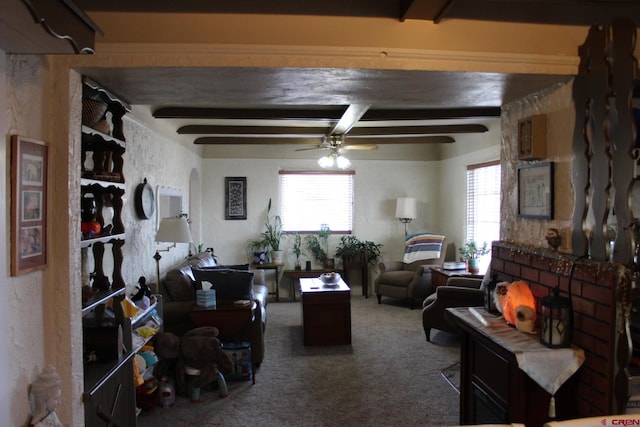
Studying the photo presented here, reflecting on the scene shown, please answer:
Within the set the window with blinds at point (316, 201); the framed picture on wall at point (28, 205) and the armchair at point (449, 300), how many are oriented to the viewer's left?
1

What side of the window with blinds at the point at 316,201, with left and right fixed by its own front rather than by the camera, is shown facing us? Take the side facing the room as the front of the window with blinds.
front

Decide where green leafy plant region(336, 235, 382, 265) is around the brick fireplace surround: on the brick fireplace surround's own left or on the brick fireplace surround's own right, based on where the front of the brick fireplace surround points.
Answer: on the brick fireplace surround's own right

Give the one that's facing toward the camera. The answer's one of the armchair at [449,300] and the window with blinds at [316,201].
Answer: the window with blinds

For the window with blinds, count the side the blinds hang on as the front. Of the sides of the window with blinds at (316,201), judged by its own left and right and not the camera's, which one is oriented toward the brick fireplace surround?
front

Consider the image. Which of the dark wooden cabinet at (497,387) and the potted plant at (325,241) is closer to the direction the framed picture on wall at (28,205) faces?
the dark wooden cabinet

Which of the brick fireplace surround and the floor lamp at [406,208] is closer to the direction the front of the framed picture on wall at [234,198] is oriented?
the brick fireplace surround

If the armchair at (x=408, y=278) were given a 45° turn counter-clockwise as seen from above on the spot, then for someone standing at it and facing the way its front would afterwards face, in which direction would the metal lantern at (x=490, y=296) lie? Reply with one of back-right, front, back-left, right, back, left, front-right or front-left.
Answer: front

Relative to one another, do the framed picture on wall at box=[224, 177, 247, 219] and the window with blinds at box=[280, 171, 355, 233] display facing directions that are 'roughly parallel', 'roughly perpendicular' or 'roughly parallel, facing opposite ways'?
roughly parallel

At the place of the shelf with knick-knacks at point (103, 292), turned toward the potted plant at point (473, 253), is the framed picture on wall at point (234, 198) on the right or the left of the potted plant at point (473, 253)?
left

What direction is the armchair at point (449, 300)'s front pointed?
to the viewer's left

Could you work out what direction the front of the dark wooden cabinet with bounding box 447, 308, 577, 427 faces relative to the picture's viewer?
facing the viewer and to the left of the viewer
